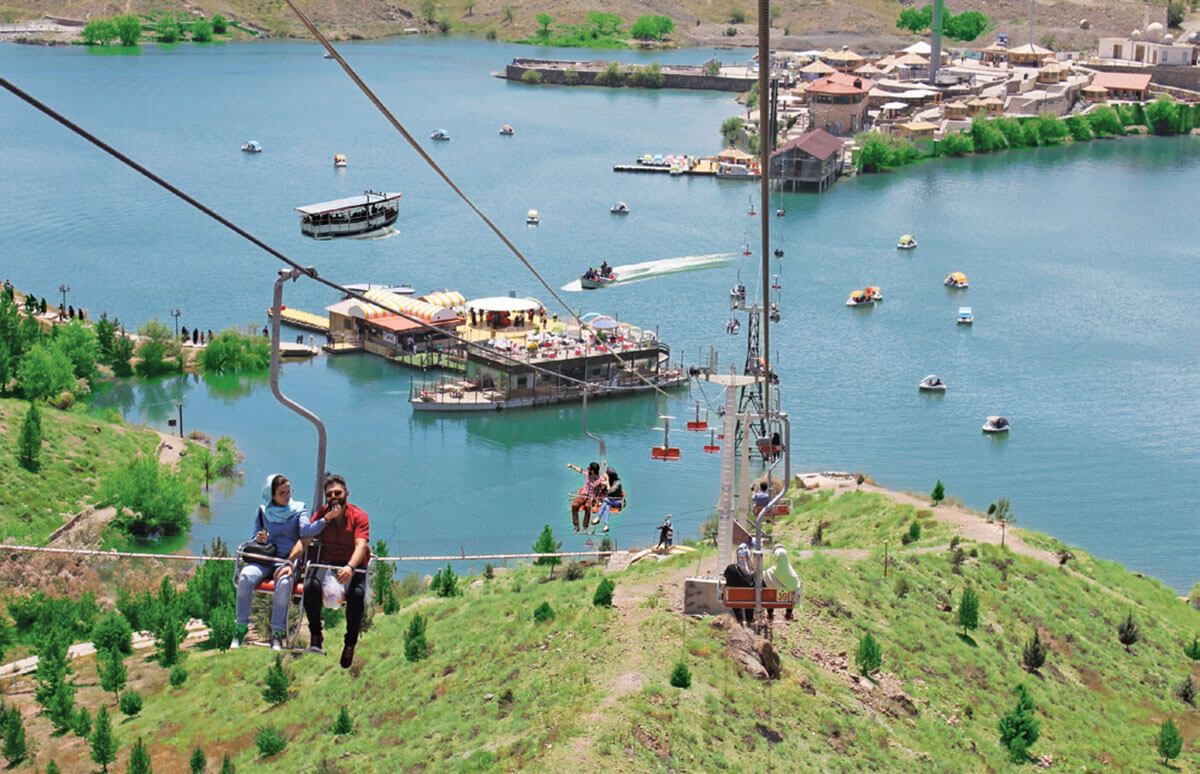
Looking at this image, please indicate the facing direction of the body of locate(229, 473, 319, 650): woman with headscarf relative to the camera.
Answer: toward the camera

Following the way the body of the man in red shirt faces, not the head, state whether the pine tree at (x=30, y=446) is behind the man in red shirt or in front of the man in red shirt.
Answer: behind

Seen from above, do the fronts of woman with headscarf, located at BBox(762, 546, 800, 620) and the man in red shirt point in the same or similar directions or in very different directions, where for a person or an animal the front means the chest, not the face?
very different directions

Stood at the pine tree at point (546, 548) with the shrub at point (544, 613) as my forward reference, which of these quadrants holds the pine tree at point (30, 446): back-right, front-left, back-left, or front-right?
back-right

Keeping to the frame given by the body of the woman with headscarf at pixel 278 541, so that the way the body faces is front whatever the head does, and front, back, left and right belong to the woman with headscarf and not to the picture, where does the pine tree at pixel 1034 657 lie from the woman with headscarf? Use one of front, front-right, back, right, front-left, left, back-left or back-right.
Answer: back-left

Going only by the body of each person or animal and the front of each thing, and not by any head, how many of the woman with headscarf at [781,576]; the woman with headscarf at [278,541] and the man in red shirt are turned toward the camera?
2

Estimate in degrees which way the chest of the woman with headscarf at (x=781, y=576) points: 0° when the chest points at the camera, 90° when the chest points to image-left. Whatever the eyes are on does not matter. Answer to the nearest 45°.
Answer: approximately 180°

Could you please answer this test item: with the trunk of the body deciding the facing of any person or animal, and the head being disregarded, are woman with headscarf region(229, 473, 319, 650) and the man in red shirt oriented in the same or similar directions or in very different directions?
same or similar directions

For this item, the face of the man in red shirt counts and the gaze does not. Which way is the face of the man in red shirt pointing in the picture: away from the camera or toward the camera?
toward the camera

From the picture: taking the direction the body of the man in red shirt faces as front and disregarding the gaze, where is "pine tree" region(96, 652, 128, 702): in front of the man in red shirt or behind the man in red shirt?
behind

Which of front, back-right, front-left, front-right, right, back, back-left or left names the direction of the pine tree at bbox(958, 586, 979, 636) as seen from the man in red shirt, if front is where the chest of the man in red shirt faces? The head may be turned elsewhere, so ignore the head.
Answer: back-left

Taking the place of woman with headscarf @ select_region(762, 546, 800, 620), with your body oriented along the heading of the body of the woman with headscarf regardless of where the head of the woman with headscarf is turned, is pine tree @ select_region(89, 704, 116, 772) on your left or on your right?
on your left

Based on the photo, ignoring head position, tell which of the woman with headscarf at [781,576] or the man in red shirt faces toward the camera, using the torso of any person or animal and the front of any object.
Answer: the man in red shirt

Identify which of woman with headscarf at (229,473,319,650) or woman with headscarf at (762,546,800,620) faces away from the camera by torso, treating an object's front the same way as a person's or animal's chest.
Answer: woman with headscarf at (762,546,800,620)
